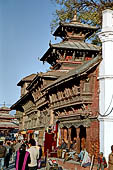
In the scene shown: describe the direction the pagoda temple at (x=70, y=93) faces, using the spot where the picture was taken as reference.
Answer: facing the viewer and to the left of the viewer

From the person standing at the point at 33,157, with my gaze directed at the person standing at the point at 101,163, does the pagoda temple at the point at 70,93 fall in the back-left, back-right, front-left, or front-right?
front-left

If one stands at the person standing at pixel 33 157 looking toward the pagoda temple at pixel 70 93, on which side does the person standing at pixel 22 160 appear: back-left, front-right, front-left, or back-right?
back-left

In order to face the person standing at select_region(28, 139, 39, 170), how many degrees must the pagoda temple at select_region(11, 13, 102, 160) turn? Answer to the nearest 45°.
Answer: approximately 45° to its left

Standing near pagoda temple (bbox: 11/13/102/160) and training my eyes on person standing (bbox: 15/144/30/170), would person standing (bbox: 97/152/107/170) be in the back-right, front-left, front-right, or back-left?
front-left

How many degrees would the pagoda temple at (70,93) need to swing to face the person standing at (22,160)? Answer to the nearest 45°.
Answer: approximately 45° to its left

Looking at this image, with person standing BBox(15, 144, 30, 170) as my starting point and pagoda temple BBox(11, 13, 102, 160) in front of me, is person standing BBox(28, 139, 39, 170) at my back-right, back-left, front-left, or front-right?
front-right
